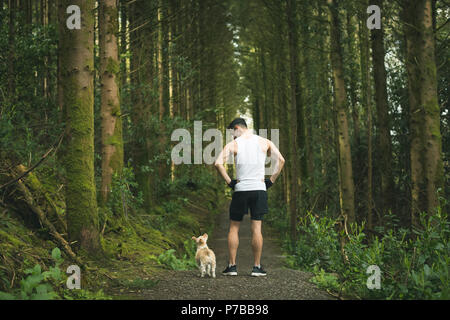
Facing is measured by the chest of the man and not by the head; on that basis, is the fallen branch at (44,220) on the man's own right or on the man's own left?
on the man's own left

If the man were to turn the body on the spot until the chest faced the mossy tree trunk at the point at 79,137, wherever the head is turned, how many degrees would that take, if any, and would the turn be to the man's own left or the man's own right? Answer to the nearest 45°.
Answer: approximately 90° to the man's own left

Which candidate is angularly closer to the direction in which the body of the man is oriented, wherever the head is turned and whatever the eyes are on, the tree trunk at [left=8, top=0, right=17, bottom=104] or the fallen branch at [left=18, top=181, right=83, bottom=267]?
the tree trunk

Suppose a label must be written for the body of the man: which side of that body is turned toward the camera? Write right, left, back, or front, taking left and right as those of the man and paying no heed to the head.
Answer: back

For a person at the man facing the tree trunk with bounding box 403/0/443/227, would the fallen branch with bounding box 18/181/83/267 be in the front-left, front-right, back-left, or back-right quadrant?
back-left

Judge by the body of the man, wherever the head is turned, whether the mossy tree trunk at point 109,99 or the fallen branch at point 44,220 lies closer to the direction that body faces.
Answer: the mossy tree trunk

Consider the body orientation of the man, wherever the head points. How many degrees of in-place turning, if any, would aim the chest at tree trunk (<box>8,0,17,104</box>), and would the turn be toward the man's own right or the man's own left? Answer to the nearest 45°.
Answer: approximately 45° to the man's own left

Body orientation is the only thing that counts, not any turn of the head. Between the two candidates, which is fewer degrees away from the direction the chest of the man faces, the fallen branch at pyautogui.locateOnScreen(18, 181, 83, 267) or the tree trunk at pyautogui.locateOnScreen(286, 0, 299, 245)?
the tree trunk
